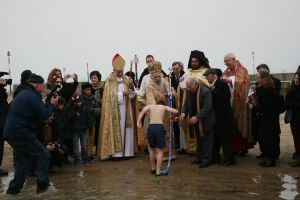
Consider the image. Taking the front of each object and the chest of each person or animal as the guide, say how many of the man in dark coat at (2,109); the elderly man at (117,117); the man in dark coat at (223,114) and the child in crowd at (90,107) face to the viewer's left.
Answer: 1

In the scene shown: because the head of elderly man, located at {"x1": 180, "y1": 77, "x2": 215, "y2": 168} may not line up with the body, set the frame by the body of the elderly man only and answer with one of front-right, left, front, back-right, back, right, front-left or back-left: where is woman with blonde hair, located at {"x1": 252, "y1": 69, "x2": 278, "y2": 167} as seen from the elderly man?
back-left

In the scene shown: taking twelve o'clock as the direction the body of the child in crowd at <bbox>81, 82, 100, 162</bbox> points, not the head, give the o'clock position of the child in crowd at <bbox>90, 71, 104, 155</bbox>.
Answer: the child in crowd at <bbox>90, 71, 104, 155</bbox> is roughly at 8 o'clock from the child in crowd at <bbox>81, 82, 100, 162</bbox>.

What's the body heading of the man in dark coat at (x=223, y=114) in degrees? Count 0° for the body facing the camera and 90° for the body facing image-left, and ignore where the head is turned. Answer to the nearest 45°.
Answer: approximately 90°

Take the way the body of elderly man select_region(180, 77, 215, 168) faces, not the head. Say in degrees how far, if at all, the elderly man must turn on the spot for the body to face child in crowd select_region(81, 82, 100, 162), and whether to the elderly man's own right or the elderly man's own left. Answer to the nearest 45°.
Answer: approximately 45° to the elderly man's own right

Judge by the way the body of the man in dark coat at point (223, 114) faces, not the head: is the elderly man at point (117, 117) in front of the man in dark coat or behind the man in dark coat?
in front

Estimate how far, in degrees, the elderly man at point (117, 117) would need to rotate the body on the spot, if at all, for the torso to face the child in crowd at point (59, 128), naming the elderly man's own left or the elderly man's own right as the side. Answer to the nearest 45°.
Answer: approximately 90° to the elderly man's own right

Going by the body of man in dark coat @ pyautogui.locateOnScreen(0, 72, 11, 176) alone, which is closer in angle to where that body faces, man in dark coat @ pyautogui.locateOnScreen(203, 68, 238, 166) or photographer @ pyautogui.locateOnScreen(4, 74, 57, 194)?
the man in dark coat

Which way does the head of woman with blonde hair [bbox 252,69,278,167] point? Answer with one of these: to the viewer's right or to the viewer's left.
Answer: to the viewer's left

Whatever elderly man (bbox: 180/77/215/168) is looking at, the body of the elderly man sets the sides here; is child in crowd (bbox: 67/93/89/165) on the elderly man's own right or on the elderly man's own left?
on the elderly man's own right

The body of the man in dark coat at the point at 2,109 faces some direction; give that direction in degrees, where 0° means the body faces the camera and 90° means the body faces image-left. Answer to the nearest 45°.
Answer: approximately 270°

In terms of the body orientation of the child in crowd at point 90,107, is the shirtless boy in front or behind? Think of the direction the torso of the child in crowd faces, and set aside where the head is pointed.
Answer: in front
